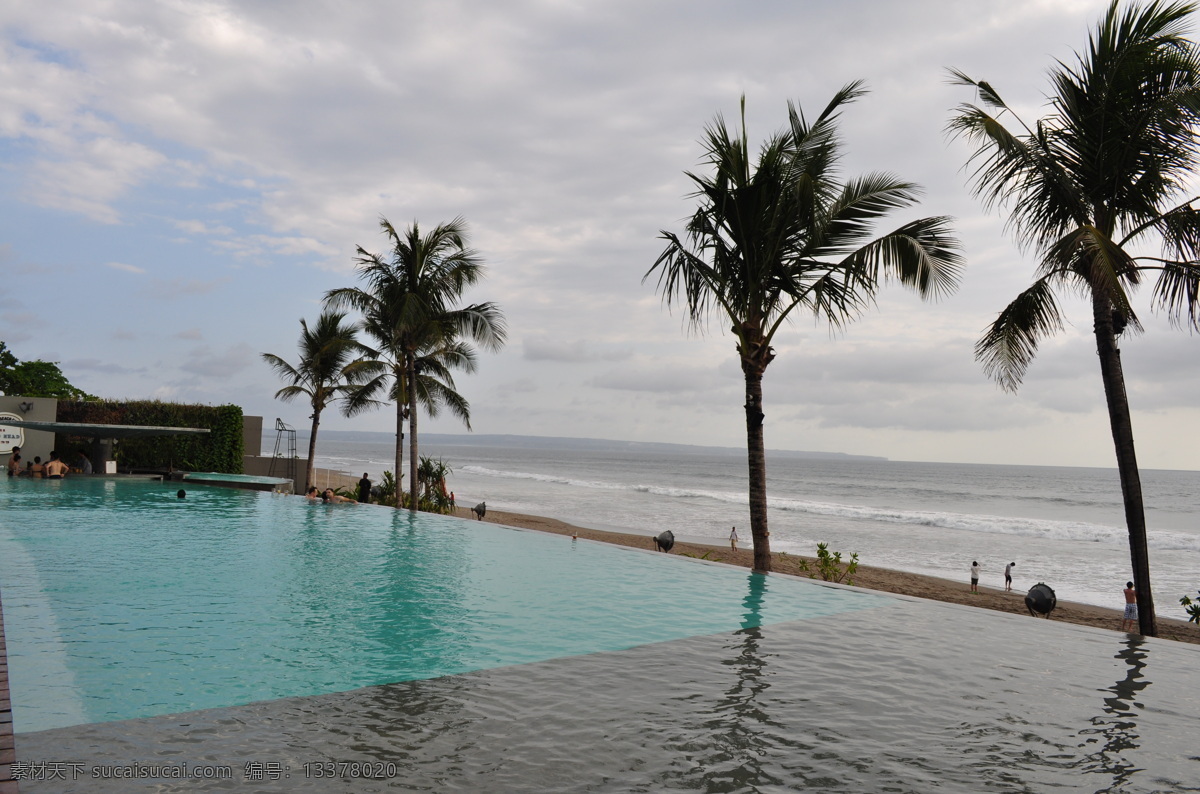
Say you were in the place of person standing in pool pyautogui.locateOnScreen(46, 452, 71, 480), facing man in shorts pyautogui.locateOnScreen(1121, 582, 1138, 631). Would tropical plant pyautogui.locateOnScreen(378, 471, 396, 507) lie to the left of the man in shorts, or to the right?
left

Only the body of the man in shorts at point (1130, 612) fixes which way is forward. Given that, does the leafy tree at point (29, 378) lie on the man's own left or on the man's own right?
on the man's own left

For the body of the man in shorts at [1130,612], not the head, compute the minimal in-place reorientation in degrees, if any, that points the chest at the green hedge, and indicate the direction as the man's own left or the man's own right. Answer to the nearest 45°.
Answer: approximately 90° to the man's own left

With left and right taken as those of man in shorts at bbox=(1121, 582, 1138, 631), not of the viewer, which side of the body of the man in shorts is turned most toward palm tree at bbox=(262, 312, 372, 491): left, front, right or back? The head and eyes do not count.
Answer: left

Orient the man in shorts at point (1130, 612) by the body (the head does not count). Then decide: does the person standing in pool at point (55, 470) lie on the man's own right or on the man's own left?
on the man's own left

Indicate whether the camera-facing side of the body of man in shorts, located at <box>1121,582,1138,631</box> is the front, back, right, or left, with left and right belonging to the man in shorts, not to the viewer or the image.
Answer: back
